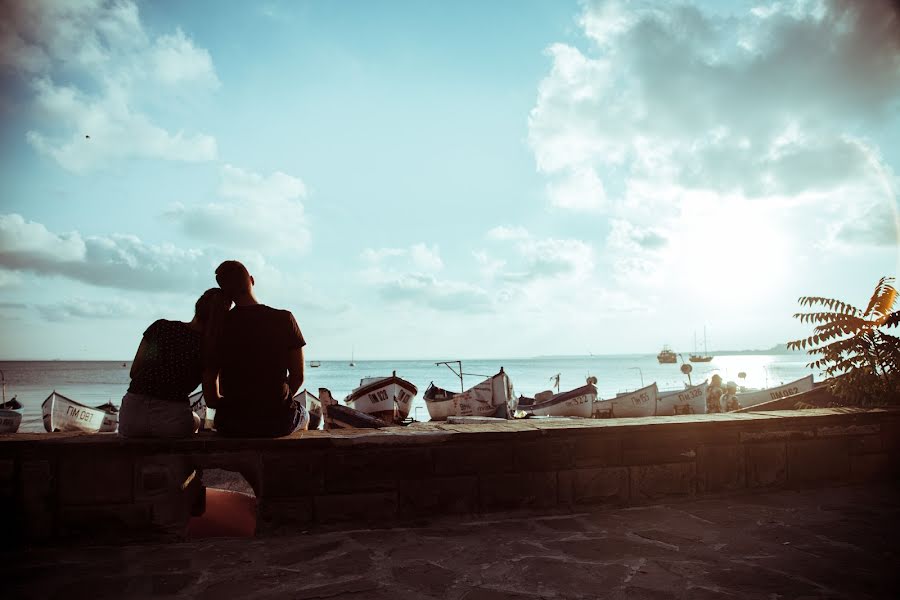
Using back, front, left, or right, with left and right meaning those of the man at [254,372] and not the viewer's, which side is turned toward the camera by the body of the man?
back

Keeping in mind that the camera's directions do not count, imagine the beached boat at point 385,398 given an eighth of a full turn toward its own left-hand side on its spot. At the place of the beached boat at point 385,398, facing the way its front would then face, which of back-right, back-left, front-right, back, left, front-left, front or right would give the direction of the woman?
right

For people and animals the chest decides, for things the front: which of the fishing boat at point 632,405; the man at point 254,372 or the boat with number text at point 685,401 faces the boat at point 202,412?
the man

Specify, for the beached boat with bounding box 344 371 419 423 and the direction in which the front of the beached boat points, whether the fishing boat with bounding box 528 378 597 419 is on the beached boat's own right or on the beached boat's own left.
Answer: on the beached boat's own left

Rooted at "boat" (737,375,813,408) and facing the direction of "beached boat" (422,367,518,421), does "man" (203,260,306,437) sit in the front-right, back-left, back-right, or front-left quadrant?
front-left

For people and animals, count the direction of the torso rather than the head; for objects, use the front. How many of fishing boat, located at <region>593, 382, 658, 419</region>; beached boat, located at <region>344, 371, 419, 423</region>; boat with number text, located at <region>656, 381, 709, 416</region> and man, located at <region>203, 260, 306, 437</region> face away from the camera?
1
